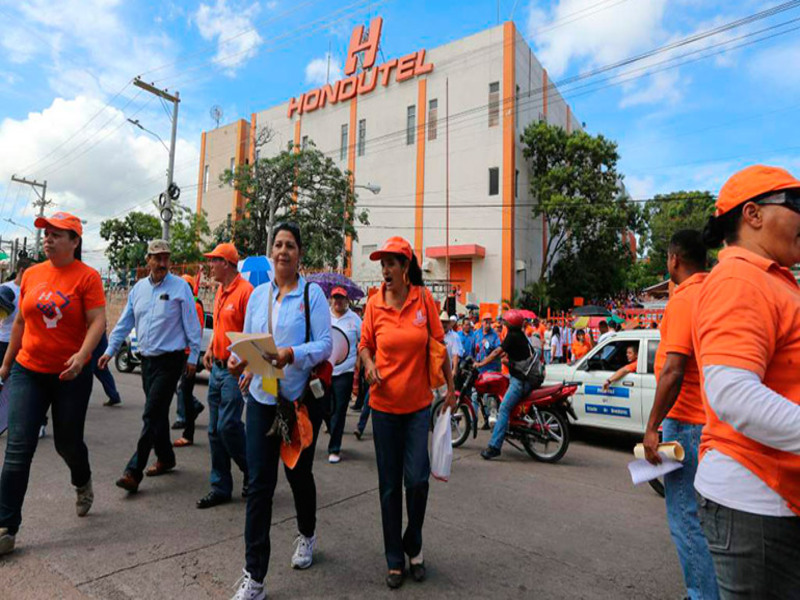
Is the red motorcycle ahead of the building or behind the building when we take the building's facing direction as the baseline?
ahead

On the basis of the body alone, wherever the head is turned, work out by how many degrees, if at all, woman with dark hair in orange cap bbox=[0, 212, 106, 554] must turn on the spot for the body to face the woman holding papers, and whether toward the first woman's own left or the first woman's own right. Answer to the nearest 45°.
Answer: approximately 90° to the first woman's own left

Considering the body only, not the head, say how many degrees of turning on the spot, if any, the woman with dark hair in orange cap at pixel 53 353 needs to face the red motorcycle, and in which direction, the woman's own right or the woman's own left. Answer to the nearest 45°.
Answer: approximately 135° to the woman's own left

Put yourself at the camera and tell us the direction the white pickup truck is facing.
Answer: facing to the left of the viewer
